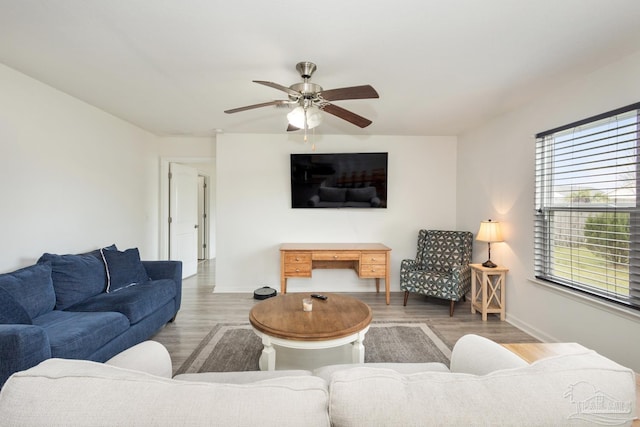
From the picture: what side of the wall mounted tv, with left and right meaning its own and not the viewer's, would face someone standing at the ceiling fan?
front

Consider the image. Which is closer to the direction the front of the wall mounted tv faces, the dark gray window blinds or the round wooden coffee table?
the round wooden coffee table

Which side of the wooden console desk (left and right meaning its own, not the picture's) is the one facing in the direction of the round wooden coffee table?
front

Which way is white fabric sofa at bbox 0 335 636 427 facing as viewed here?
away from the camera

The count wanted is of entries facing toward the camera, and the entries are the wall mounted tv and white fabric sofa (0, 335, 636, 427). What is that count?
1

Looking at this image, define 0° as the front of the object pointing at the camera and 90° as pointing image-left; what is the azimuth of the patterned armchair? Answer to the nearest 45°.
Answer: approximately 45°

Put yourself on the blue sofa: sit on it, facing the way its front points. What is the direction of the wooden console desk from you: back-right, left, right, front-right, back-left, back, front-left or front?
front-left

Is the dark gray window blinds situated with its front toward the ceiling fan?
yes

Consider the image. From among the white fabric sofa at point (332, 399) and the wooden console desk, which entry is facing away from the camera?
the white fabric sofa

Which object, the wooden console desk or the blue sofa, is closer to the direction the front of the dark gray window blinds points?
the blue sofa

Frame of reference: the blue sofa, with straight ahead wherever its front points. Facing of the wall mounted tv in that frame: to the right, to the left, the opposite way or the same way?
to the right

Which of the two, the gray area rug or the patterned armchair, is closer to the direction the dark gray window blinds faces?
the gray area rug

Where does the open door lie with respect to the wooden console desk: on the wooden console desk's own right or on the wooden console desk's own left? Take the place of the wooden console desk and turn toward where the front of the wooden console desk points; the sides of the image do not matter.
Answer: on the wooden console desk's own right
